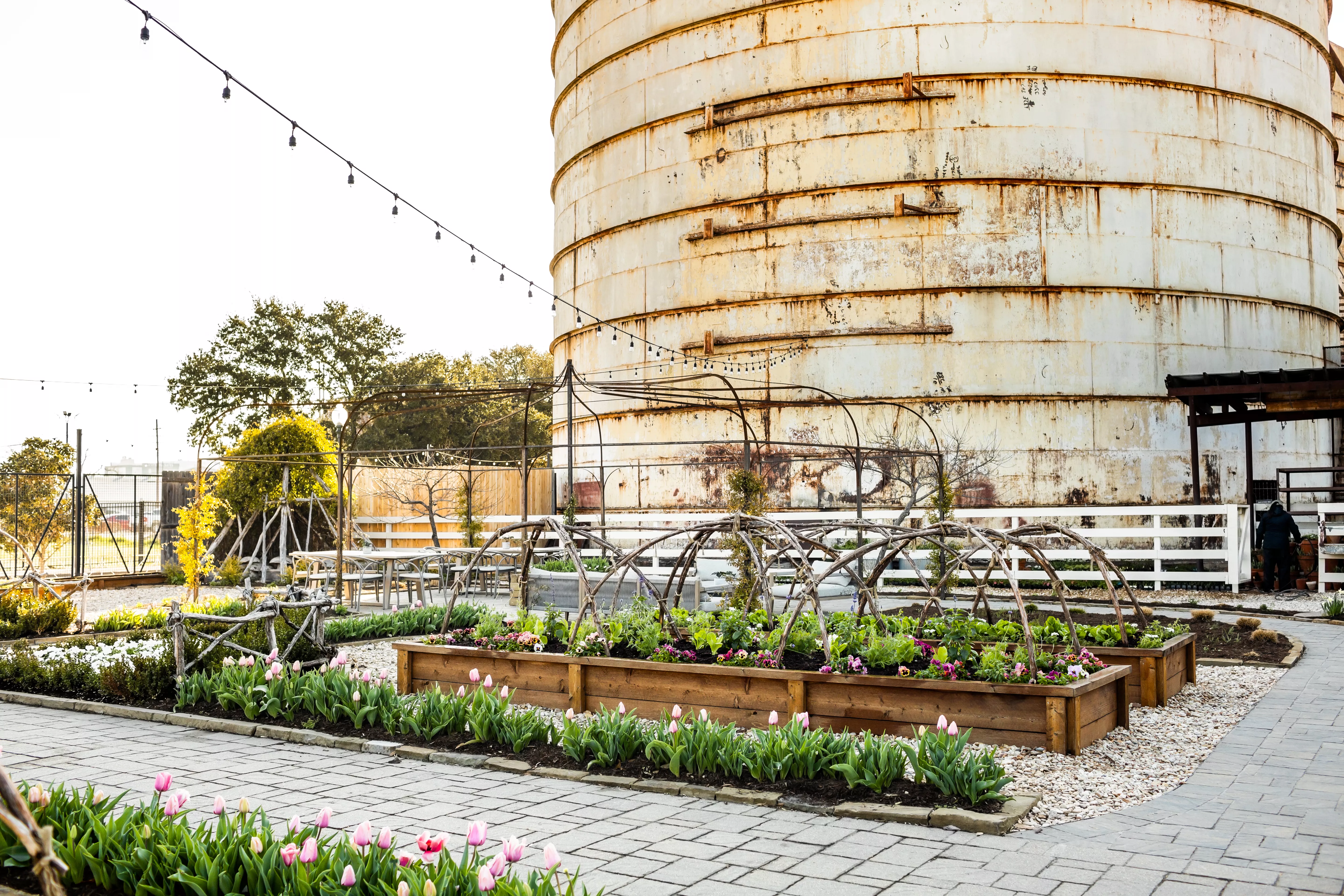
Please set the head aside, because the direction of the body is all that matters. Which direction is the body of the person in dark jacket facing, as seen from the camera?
away from the camera

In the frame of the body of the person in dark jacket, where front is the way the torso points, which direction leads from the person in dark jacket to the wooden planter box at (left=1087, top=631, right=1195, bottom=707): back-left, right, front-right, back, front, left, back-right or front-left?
back

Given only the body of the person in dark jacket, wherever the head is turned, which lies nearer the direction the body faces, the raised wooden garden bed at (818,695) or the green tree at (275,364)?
the green tree

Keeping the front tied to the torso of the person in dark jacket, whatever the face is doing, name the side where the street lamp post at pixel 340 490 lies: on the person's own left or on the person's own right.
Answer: on the person's own left

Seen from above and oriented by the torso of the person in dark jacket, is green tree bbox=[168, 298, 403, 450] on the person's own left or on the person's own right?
on the person's own left

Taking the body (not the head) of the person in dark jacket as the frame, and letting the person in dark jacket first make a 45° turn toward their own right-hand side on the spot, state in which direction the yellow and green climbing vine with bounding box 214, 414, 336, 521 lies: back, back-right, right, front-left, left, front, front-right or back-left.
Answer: back-left

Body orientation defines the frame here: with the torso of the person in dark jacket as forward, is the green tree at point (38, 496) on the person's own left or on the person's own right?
on the person's own left

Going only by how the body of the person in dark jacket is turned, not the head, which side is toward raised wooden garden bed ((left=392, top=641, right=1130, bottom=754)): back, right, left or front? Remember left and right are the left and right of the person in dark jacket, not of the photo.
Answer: back
